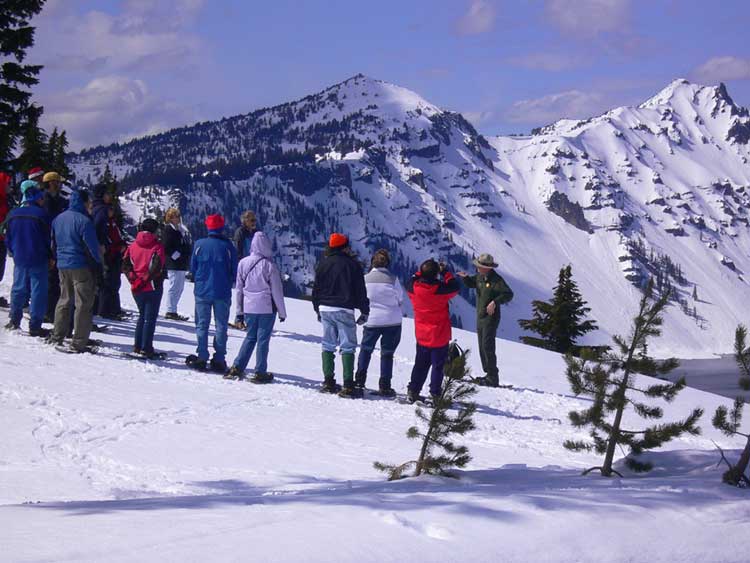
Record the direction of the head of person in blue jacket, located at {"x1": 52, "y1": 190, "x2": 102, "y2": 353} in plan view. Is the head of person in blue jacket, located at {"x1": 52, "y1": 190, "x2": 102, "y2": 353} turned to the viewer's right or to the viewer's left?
to the viewer's right

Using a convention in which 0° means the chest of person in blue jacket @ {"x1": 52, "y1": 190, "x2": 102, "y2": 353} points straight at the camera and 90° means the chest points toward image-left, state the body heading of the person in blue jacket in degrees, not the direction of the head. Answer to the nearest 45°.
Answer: approximately 225°

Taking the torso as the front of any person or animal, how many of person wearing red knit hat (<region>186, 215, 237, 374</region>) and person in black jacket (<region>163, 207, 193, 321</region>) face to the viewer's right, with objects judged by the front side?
1

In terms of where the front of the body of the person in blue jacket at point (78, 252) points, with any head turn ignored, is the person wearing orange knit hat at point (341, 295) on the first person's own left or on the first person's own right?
on the first person's own right

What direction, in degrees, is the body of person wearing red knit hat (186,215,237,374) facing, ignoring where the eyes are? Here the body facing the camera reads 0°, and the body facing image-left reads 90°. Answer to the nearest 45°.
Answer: approximately 180°

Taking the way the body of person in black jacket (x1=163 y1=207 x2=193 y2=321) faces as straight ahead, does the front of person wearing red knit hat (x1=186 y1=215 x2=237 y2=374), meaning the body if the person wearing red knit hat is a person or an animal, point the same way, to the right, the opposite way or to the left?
to the left

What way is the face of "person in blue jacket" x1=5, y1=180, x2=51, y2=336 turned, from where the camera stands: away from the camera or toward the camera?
away from the camera

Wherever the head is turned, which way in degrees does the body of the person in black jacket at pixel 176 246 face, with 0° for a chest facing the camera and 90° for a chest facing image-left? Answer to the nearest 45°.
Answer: approximately 270°

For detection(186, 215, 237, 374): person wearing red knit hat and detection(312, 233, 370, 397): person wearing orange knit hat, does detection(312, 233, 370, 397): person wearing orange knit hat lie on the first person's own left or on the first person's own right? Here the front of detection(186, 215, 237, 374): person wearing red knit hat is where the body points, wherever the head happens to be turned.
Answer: on the first person's own right

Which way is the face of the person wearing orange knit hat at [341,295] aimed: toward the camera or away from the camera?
away from the camera
